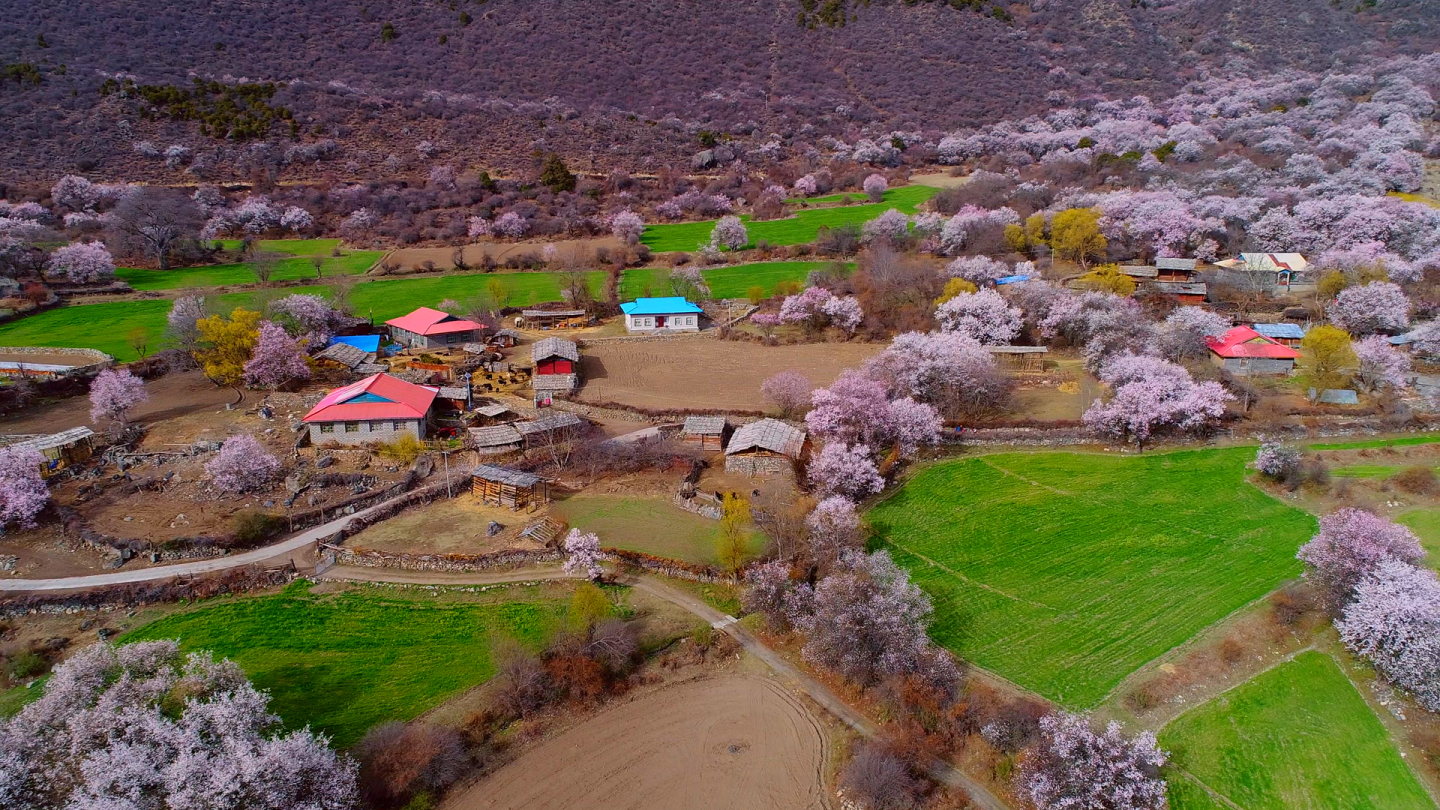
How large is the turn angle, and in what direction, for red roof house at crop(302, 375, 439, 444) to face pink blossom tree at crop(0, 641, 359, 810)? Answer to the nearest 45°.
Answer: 0° — it already faces it

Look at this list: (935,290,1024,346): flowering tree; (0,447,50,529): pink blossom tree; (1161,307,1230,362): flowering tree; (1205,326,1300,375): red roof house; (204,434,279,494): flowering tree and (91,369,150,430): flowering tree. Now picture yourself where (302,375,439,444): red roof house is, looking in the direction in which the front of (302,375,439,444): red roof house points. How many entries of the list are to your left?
3

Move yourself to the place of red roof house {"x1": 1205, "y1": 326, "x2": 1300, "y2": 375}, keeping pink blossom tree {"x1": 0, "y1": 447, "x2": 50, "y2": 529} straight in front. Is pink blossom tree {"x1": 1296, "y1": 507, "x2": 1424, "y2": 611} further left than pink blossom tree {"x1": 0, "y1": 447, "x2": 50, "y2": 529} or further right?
left

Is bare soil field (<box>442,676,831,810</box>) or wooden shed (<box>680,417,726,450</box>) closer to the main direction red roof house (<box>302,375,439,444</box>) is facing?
the bare soil field

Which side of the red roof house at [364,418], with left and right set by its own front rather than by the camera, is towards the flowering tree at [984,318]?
left

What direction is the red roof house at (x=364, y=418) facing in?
toward the camera

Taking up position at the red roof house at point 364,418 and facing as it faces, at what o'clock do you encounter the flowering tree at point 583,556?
The flowering tree is roughly at 11 o'clock from the red roof house.

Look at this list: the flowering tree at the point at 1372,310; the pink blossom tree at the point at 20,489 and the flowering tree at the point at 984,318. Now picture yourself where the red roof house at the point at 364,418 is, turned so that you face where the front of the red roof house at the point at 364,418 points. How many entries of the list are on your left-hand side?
2

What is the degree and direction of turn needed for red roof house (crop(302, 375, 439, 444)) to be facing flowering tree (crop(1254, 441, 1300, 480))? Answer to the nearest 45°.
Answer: approximately 45° to its left

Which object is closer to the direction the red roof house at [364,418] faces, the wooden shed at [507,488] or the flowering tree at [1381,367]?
the wooden shed

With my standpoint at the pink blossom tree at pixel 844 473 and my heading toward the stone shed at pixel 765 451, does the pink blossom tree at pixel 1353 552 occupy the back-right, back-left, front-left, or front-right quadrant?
back-right

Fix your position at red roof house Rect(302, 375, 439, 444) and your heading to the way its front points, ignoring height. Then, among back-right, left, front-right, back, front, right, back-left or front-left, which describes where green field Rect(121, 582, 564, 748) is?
front

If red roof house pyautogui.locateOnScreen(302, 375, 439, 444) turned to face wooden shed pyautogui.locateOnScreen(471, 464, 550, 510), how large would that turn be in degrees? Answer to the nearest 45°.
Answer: approximately 45° to its left

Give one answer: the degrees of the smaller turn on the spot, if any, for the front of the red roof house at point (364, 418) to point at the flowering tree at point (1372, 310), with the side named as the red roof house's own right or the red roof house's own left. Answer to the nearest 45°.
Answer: approximately 90° to the red roof house's own left

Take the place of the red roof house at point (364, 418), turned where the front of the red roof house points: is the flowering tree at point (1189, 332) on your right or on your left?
on your left

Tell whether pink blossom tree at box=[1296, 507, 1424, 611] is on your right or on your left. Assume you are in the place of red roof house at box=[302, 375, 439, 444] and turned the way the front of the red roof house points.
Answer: on your left
